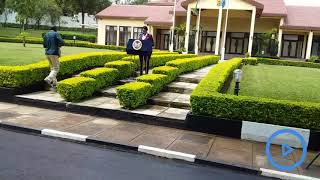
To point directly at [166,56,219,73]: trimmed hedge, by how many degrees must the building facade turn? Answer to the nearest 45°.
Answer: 0° — it already faces it

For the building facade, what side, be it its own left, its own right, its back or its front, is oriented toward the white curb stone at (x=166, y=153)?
front

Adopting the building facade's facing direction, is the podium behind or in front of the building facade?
in front

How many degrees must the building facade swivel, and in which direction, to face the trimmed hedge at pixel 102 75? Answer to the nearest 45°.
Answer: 0° — it already faces it

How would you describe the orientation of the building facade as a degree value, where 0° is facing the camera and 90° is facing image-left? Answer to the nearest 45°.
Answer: approximately 0°

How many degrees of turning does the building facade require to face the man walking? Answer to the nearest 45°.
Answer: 0° — it already faces them

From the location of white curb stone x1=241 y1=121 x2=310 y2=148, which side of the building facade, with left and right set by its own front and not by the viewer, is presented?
front

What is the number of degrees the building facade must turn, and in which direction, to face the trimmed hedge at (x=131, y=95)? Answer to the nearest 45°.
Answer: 0° — it already faces it

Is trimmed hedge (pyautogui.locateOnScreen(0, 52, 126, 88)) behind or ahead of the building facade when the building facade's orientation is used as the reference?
ahead

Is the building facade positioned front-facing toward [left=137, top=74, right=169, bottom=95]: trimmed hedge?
yes

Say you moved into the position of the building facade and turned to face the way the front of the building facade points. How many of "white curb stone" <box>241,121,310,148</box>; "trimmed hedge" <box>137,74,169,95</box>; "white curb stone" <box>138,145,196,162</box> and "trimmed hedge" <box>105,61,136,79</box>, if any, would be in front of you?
4

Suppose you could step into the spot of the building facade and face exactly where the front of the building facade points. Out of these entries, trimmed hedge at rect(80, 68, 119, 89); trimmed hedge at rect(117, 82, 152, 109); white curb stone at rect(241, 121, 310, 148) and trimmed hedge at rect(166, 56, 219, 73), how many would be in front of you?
4
